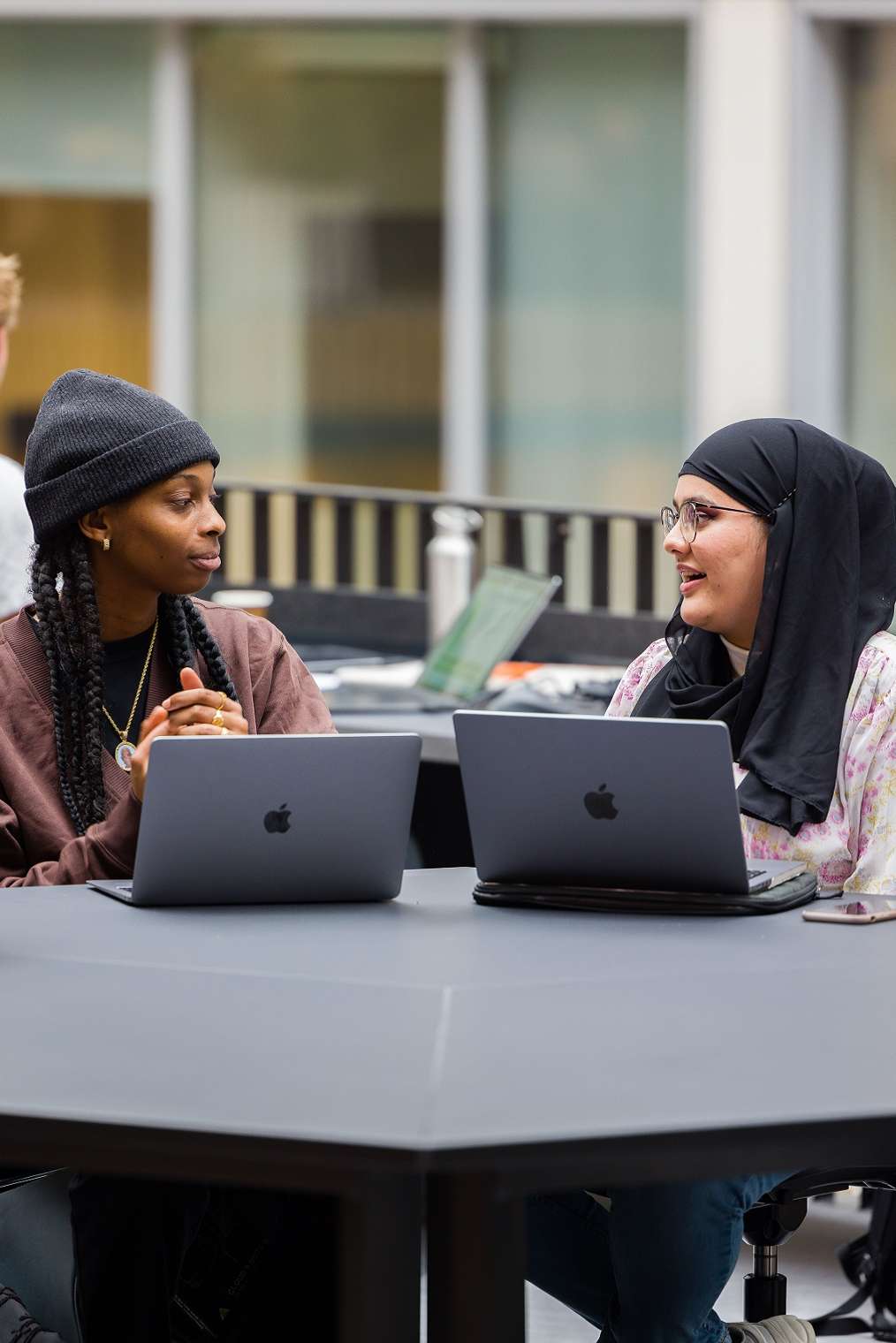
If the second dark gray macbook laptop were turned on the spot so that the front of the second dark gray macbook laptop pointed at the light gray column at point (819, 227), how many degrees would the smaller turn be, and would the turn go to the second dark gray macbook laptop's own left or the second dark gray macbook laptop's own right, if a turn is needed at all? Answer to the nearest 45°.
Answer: approximately 45° to the second dark gray macbook laptop's own left

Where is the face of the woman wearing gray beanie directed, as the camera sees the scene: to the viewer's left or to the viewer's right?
to the viewer's right

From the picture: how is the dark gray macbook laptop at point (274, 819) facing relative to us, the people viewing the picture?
facing away from the viewer and to the left of the viewer

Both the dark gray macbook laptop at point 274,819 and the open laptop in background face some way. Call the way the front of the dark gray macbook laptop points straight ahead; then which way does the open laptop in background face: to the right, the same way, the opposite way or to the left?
to the left

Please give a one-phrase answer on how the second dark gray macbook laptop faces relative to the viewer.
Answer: facing away from the viewer and to the right of the viewer

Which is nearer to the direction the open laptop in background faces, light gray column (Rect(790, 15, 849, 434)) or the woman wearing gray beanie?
the woman wearing gray beanie

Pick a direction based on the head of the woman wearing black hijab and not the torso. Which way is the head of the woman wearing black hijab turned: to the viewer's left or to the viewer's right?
to the viewer's left

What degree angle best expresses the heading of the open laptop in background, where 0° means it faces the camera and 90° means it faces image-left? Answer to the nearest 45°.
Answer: approximately 45°
